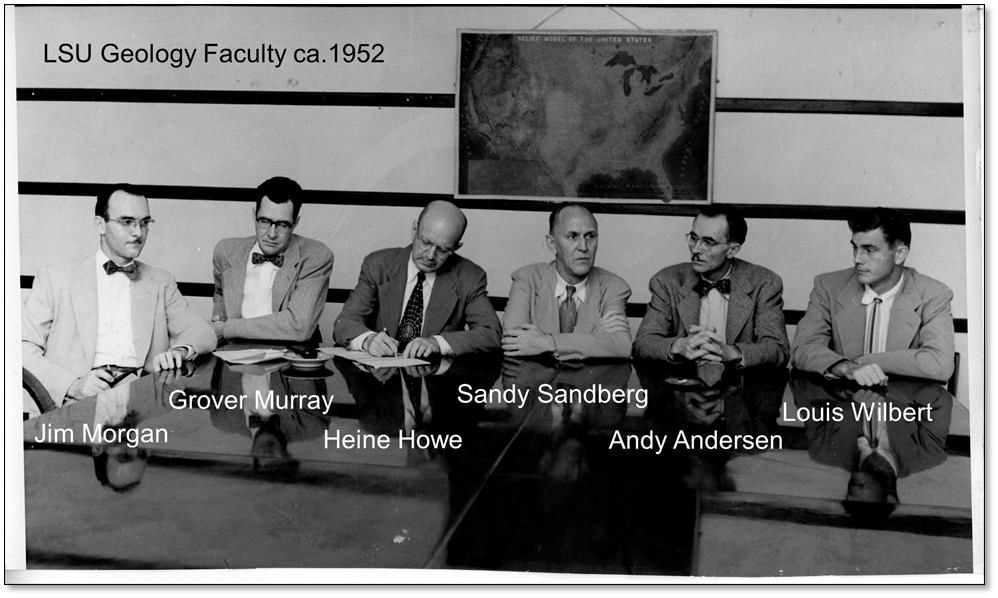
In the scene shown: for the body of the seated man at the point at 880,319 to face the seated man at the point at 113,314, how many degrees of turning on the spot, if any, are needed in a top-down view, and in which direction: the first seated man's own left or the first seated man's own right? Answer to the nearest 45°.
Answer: approximately 90° to the first seated man's own right

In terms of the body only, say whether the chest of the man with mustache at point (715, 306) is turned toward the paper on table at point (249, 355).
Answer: no

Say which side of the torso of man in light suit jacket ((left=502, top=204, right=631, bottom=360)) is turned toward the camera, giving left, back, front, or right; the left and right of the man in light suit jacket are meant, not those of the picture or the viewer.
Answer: front

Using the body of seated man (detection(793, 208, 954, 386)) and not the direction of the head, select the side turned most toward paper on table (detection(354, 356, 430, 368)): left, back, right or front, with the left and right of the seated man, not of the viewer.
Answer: right

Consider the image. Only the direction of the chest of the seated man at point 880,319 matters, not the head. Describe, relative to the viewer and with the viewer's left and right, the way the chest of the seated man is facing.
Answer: facing the viewer

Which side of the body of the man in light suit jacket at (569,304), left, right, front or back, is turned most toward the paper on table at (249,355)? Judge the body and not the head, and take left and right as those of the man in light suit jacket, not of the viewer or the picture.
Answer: right

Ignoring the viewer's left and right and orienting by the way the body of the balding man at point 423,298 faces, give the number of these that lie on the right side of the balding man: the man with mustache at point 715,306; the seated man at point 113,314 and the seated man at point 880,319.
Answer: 1

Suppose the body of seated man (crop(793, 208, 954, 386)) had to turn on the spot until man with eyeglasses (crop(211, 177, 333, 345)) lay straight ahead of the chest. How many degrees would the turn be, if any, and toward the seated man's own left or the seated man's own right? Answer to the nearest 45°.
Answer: approximately 90° to the seated man's own right

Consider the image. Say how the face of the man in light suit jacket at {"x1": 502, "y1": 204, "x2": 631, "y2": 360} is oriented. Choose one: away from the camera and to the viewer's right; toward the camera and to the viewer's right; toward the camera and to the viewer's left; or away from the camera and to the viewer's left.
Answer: toward the camera and to the viewer's right

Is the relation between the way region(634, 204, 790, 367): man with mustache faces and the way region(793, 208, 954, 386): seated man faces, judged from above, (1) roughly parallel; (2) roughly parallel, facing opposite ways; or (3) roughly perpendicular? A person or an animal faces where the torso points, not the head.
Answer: roughly parallel

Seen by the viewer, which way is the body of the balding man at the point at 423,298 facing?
toward the camera

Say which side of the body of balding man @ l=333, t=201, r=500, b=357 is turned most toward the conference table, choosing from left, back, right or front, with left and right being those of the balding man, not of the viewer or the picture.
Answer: front

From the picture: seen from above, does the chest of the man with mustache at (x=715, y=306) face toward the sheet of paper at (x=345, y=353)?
no

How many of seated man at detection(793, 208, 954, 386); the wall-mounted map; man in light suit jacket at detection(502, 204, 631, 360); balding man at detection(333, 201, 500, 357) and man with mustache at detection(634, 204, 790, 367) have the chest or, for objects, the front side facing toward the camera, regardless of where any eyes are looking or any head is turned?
5
